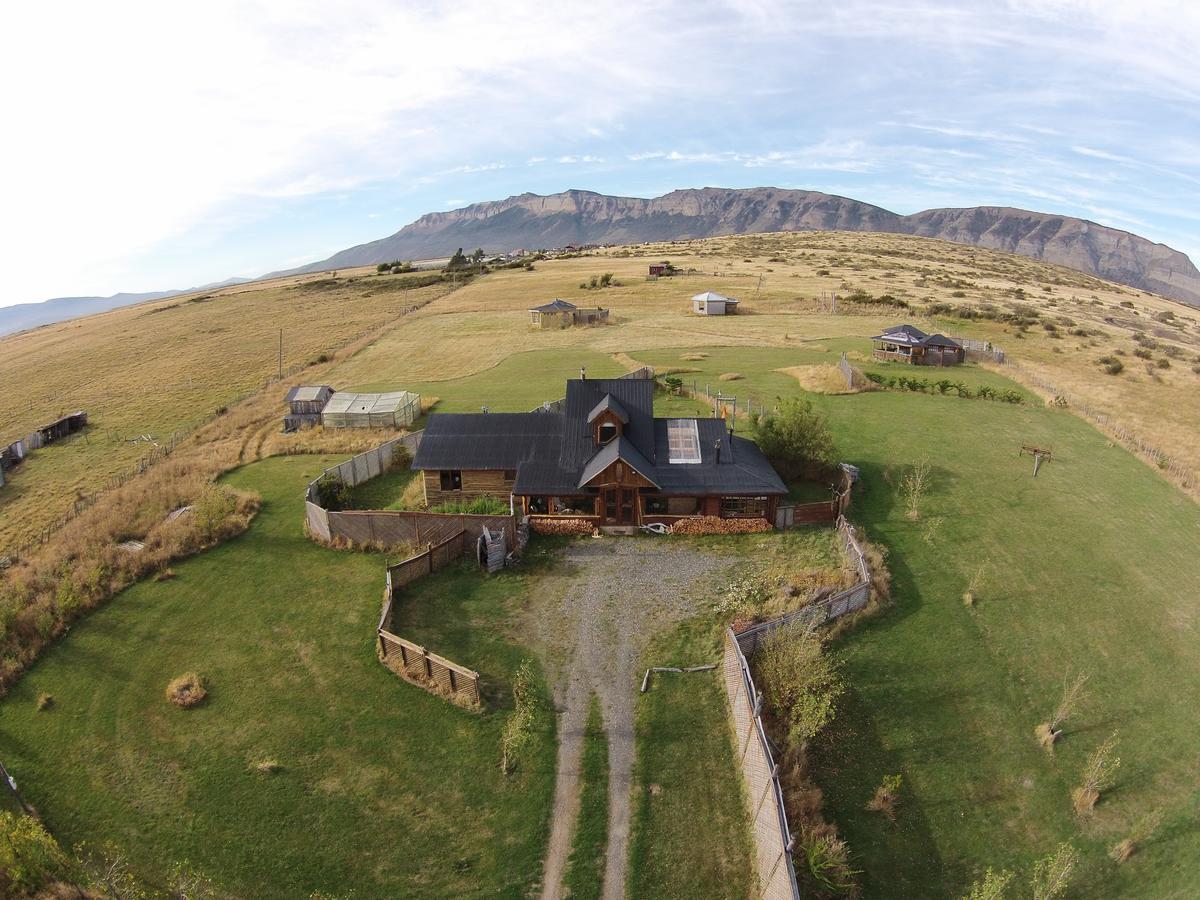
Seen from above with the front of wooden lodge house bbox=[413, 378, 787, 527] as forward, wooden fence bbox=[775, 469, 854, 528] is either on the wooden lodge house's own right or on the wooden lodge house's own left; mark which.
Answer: on the wooden lodge house's own left

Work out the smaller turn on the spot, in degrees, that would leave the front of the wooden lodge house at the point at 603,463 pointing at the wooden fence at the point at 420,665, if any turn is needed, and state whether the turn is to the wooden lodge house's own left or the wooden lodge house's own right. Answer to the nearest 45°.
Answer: approximately 45° to the wooden lodge house's own right

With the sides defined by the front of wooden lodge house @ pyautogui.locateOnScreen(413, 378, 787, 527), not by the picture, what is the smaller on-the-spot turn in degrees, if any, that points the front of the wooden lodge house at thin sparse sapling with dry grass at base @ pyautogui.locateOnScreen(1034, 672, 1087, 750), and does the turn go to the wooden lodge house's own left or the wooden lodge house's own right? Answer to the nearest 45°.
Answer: approximately 45° to the wooden lodge house's own left

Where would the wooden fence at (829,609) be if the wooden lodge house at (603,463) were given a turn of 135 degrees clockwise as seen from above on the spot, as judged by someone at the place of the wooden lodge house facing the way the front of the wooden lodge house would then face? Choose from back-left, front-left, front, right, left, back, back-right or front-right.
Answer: back

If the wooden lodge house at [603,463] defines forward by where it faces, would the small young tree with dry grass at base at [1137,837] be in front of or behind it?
in front

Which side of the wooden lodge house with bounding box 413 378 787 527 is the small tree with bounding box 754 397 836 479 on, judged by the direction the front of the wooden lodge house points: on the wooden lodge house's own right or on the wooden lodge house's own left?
on the wooden lodge house's own left

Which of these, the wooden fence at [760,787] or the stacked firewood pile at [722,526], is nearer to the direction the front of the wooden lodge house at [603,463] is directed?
the wooden fence

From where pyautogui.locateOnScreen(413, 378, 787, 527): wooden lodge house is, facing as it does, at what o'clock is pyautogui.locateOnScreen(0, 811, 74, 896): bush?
The bush is roughly at 1 o'clock from the wooden lodge house.

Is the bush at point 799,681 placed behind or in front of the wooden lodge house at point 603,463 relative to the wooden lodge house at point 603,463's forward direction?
in front

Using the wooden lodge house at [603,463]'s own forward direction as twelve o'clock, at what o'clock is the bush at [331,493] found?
The bush is roughly at 3 o'clock from the wooden lodge house.

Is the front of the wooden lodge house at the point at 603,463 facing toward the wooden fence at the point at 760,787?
yes

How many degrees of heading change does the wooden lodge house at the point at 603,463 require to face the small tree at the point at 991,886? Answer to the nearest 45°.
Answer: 0° — it already faces it

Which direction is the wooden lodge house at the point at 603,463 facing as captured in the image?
toward the camera

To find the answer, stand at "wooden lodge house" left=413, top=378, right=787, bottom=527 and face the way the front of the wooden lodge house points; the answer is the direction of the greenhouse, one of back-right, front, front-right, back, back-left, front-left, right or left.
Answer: back-right

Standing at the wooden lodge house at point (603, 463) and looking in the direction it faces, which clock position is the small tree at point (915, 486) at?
The small tree is roughly at 9 o'clock from the wooden lodge house.

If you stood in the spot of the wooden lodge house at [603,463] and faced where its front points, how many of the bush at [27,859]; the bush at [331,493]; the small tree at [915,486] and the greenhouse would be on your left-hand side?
1

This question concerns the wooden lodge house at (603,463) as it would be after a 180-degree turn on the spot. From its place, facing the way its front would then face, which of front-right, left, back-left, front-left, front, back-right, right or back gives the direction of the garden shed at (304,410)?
front-left
